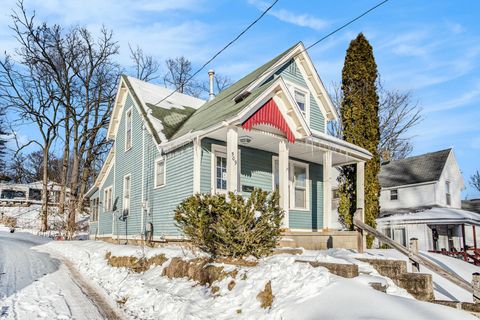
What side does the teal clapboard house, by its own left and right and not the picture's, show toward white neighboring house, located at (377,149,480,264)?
left

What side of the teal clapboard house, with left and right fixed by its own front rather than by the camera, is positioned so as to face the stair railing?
front

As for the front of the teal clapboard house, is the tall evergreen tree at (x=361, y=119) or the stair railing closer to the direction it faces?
the stair railing

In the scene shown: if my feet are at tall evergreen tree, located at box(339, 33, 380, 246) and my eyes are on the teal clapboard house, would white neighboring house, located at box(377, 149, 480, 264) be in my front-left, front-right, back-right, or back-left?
back-right

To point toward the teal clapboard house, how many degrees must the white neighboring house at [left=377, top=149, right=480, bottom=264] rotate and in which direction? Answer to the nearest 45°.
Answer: approximately 45° to its right

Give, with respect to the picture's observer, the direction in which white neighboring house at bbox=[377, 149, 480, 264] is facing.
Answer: facing the viewer and to the right of the viewer

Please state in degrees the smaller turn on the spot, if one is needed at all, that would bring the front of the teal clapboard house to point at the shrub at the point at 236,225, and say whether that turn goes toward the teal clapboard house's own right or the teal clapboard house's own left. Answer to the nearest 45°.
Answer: approximately 45° to the teal clapboard house's own right

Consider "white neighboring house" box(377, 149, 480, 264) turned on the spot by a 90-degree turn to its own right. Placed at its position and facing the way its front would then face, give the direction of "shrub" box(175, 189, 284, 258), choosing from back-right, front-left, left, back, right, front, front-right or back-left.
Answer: front-left

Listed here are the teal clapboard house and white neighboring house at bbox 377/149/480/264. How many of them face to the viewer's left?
0

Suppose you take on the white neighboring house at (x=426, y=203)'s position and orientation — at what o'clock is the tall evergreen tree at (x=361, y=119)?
The tall evergreen tree is roughly at 2 o'clock from the white neighboring house.

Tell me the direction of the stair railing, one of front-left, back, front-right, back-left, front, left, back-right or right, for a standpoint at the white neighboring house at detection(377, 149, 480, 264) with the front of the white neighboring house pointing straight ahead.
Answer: front-right
